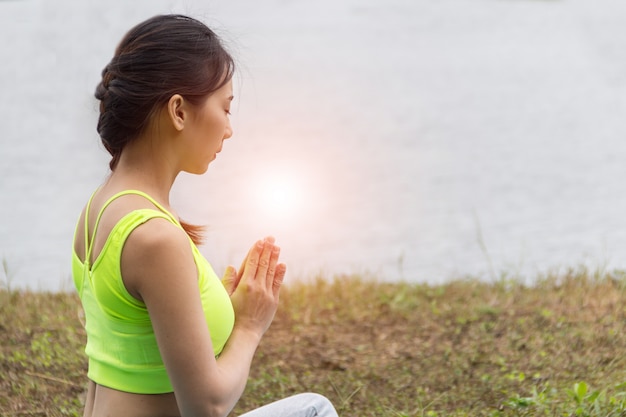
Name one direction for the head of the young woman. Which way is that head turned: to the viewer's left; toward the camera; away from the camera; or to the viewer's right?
to the viewer's right

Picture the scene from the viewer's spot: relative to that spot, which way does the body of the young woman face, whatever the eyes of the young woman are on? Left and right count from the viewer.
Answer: facing away from the viewer and to the right of the viewer
